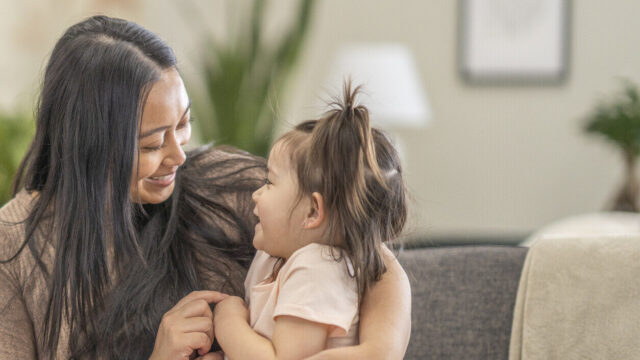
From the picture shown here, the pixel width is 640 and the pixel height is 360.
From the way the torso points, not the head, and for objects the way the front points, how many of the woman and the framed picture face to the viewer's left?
0

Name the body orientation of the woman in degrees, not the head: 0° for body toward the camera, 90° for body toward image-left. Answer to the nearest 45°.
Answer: approximately 315°

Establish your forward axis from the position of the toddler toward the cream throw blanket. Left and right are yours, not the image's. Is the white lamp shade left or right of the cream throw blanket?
left

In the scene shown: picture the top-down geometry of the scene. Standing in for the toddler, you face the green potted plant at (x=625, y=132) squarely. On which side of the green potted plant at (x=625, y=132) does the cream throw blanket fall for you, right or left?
right

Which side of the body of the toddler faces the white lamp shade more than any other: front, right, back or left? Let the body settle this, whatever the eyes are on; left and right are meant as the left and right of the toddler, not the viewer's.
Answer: right

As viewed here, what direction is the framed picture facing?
toward the camera

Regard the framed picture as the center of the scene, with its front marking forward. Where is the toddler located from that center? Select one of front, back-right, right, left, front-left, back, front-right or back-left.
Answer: front

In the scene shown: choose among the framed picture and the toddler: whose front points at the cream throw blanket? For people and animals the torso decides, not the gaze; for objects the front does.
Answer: the framed picture

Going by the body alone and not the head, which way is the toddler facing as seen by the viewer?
to the viewer's left

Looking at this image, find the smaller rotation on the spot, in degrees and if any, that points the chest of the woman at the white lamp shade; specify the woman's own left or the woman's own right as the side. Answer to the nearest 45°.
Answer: approximately 90° to the woman's own left

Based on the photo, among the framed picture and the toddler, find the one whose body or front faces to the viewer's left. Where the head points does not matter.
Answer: the toddler

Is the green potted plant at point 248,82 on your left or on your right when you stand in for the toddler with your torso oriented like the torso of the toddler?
on your right

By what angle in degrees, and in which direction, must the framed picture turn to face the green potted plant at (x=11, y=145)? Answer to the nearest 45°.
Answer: approximately 45° to its right

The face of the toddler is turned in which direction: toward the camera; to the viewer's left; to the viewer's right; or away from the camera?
to the viewer's left

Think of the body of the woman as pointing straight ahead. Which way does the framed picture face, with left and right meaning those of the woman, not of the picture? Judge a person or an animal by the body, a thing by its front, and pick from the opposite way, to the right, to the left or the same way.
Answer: to the right

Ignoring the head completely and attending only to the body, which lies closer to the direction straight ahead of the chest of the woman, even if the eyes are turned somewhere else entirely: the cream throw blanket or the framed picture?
the cream throw blanket

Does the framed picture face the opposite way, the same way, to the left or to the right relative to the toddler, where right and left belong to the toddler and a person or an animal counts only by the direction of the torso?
to the left

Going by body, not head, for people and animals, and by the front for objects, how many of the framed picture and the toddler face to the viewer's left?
1

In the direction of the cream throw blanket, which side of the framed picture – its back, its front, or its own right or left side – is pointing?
front
